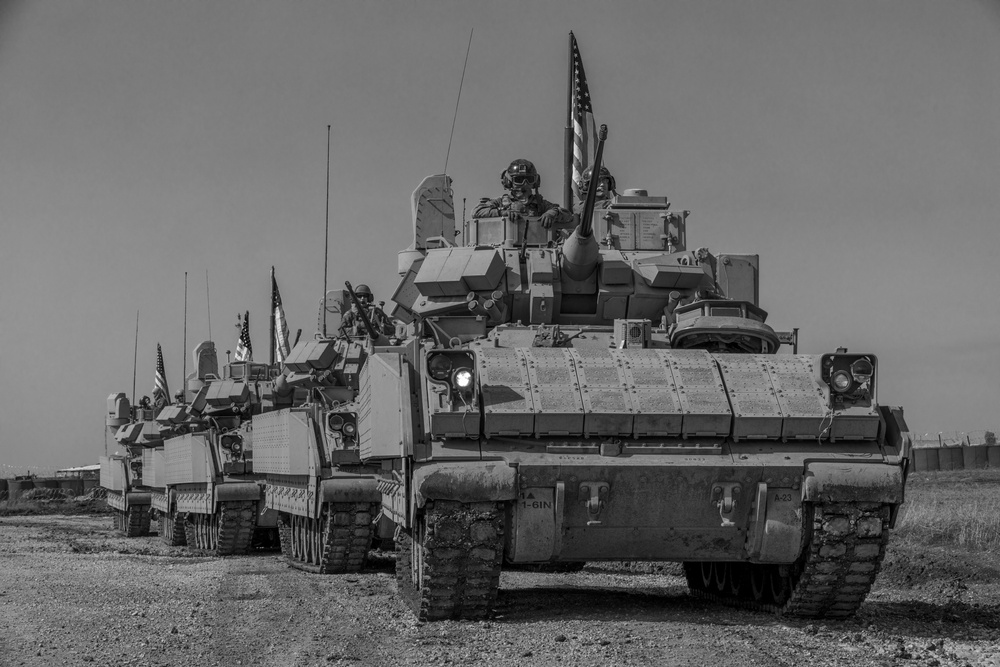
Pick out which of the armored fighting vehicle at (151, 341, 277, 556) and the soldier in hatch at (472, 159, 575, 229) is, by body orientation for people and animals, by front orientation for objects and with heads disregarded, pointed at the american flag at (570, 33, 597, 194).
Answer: the armored fighting vehicle

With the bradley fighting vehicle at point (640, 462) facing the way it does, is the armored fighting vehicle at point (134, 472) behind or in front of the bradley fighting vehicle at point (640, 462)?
behind

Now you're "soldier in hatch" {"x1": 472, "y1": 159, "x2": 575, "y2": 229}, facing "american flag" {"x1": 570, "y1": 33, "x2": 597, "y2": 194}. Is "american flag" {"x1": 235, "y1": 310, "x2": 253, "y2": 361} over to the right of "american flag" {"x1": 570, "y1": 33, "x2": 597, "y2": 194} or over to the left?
left

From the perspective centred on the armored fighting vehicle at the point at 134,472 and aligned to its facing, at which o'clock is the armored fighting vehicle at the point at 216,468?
the armored fighting vehicle at the point at 216,468 is roughly at 1 o'clock from the armored fighting vehicle at the point at 134,472.

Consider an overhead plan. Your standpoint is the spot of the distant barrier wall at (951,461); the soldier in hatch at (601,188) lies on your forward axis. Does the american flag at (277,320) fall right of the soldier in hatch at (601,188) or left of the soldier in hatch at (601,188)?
right

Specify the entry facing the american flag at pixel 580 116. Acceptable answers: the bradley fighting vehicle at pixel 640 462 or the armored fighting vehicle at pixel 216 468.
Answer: the armored fighting vehicle

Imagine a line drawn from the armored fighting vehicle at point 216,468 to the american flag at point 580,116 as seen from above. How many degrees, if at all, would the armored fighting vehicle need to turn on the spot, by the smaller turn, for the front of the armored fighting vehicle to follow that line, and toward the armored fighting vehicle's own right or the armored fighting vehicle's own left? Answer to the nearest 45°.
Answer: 0° — it already faces it

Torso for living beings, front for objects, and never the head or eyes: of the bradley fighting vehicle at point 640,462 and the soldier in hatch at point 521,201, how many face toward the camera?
2

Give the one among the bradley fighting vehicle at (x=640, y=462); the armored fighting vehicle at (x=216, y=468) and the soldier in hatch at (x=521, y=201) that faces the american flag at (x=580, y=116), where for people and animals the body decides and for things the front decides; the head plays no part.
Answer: the armored fighting vehicle
